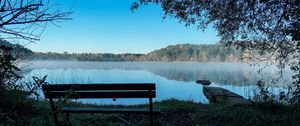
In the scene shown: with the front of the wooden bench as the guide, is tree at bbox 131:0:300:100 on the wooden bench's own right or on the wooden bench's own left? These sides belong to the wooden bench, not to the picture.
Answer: on the wooden bench's own right

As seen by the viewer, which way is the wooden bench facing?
away from the camera
